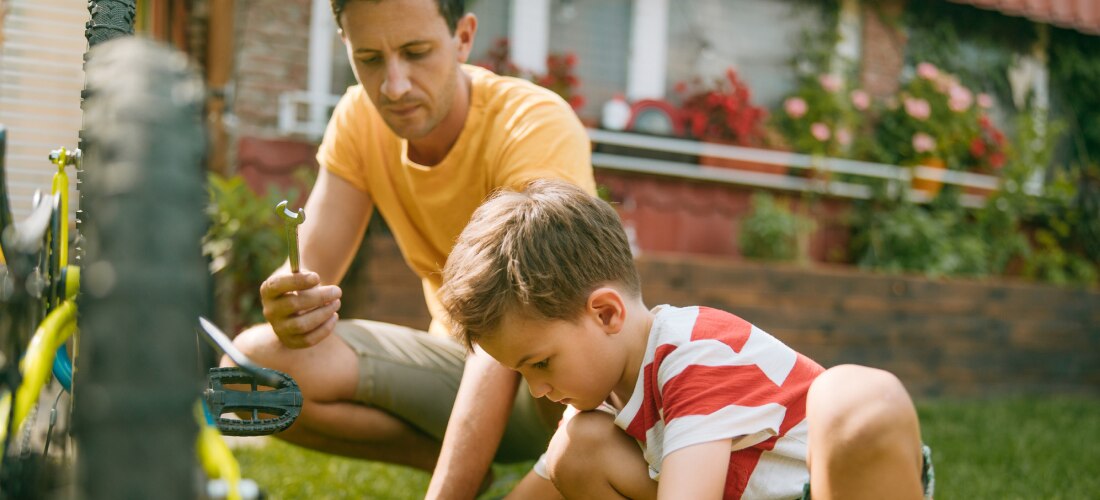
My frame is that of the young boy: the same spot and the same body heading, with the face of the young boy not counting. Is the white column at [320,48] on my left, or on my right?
on my right

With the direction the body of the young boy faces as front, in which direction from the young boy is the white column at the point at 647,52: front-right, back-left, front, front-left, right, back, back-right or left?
back-right

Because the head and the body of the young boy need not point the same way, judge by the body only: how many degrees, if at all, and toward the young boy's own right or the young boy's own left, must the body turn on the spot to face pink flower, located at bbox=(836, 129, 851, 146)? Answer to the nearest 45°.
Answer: approximately 135° to the young boy's own right

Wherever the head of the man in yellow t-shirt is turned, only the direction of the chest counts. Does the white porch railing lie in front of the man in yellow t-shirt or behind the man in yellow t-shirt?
behind

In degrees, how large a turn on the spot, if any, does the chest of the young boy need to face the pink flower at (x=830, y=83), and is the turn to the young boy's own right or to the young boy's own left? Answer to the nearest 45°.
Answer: approximately 135° to the young boy's own right

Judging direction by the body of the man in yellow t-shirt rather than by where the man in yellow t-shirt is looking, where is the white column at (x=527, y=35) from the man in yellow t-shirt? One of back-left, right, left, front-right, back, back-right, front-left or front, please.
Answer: back-right

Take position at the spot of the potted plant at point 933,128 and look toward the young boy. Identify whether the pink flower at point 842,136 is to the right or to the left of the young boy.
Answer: right

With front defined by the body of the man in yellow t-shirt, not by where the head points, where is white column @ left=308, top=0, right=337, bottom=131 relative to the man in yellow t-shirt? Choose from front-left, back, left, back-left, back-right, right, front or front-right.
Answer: back-right

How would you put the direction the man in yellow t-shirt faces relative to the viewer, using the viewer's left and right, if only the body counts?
facing the viewer and to the left of the viewer

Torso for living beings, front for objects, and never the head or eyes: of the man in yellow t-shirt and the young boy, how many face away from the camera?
0

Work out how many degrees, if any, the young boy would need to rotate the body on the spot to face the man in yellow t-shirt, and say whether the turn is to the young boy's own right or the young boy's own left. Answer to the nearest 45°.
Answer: approximately 90° to the young boy's own right

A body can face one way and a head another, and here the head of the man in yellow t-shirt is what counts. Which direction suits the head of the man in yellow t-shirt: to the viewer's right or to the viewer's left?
to the viewer's left

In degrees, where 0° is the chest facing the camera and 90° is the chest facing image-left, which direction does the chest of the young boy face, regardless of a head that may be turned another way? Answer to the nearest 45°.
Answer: approximately 45°
